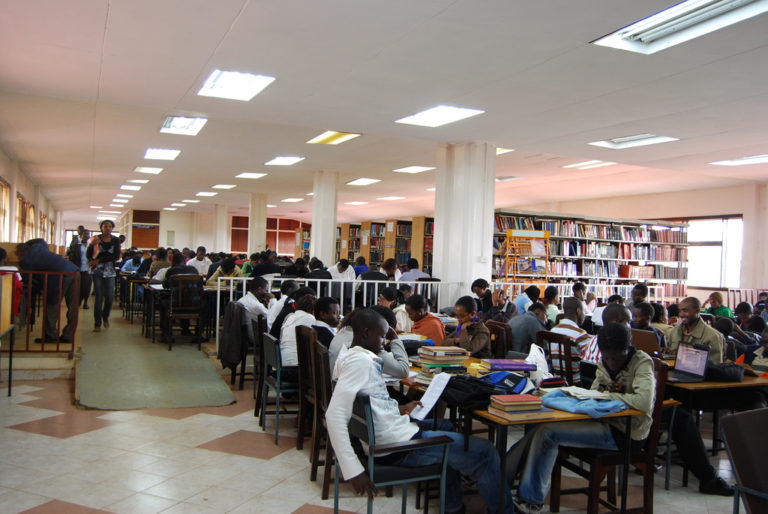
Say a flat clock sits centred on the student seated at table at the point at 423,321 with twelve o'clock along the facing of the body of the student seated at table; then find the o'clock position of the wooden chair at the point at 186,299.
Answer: The wooden chair is roughly at 3 o'clock from the student seated at table.

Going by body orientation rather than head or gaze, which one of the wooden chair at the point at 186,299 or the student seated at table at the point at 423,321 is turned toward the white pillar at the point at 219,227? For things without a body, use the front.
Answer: the wooden chair

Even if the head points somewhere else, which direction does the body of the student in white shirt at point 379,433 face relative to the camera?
to the viewer's right

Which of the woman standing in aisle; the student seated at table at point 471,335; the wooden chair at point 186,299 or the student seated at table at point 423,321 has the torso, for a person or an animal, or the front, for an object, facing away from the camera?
the wooden chair

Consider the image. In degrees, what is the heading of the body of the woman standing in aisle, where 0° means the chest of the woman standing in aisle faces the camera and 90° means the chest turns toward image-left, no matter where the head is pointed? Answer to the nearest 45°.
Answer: approximately 0°

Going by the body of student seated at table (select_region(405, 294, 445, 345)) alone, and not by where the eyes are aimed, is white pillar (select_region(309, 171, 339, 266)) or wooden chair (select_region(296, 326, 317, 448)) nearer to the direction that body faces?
the wooden chair

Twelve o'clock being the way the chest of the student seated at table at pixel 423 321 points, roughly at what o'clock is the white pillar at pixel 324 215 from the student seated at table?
The white pillar is roughly at 4 o'clock from the student seated at table.

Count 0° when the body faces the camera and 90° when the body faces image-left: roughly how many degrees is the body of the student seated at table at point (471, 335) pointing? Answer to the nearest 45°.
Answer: approximately 45°

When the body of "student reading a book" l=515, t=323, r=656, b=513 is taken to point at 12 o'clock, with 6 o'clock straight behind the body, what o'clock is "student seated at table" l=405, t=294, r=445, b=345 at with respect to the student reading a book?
The student seated at table is roughly at 3 o'clock from the student reading a book.

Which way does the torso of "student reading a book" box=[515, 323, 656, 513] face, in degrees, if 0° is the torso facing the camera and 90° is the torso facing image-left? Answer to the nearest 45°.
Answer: approximately 45°

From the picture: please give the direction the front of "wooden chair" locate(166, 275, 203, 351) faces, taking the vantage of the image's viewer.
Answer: facing away from the viewer

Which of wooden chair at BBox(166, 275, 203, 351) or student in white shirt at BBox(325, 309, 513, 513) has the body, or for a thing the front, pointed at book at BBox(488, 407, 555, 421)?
the student in white shirt

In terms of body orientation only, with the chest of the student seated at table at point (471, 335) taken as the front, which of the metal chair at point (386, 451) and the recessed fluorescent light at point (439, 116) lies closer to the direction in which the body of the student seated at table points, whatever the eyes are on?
the metal chair

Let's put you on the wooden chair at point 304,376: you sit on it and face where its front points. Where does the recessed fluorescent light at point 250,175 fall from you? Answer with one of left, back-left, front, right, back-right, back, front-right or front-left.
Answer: left

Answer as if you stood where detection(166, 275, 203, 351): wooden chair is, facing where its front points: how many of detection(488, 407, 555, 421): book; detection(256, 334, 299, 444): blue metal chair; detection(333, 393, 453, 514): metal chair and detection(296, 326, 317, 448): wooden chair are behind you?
4

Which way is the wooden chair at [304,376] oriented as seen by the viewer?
to the viewer's right
